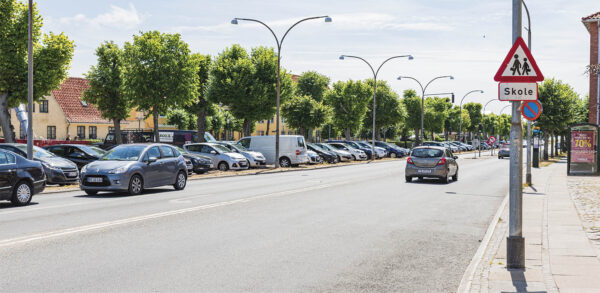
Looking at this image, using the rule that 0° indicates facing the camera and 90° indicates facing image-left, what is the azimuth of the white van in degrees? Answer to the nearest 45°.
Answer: approximately 135°

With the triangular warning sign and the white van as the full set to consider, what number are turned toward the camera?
1

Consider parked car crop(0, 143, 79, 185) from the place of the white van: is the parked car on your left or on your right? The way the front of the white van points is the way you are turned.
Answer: on your left

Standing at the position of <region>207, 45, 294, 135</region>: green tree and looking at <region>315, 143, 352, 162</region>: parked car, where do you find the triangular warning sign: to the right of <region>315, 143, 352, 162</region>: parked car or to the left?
right

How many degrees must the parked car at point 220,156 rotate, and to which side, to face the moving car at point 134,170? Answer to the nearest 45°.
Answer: approximately 45° to its right

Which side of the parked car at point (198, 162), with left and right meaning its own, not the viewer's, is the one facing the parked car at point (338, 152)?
left

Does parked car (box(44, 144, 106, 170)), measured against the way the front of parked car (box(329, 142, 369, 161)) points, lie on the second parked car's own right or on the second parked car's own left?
on the second parked car's own right

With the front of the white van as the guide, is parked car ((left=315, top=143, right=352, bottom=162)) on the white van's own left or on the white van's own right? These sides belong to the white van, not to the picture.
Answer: on the white van's own right

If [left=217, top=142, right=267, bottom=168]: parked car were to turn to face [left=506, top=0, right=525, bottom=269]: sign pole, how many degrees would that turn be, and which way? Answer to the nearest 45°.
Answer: approximately 45° to its right
